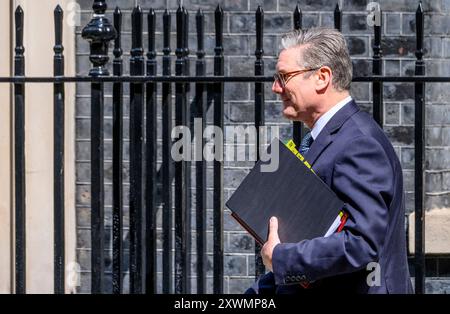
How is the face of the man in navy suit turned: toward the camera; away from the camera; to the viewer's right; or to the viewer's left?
to the viewer's left

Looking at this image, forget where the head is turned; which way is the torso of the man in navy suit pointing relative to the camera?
to the viewer's left
